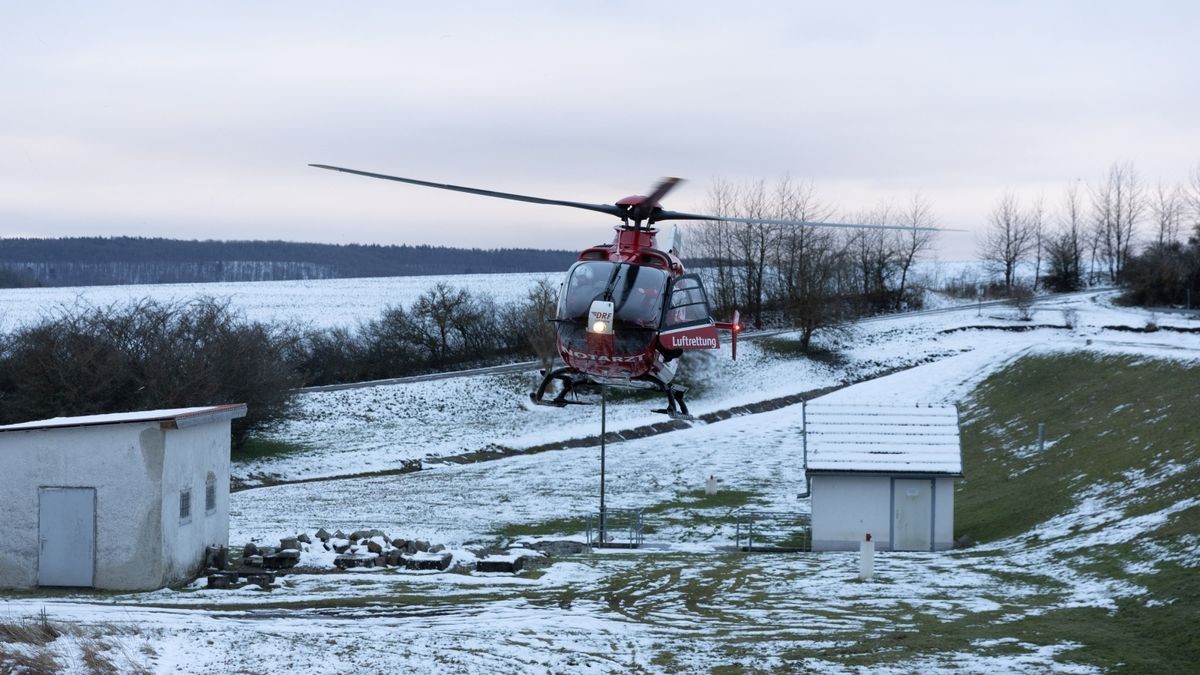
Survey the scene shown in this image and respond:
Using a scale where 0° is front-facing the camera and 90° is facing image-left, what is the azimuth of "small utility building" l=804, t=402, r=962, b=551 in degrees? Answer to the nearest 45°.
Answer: approximately 0°

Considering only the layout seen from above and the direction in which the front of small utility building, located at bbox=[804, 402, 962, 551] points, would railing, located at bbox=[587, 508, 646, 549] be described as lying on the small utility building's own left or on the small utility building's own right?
on the small utility building's own right

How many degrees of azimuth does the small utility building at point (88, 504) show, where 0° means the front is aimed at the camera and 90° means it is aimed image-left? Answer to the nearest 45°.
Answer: approximately 0°

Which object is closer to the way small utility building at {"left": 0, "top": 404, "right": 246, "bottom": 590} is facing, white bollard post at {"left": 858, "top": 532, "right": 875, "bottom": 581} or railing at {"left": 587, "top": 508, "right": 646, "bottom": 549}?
the white bollard post

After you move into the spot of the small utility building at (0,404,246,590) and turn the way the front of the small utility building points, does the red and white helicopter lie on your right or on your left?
on your left

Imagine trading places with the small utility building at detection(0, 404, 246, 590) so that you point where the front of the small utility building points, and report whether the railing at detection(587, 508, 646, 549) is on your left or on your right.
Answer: on your left

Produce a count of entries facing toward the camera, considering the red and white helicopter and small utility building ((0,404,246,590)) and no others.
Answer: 2

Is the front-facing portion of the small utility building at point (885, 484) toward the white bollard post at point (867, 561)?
yes

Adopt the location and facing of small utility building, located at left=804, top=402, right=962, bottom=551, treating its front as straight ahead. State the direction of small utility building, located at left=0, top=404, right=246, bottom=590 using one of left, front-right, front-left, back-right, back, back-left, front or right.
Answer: front-right
